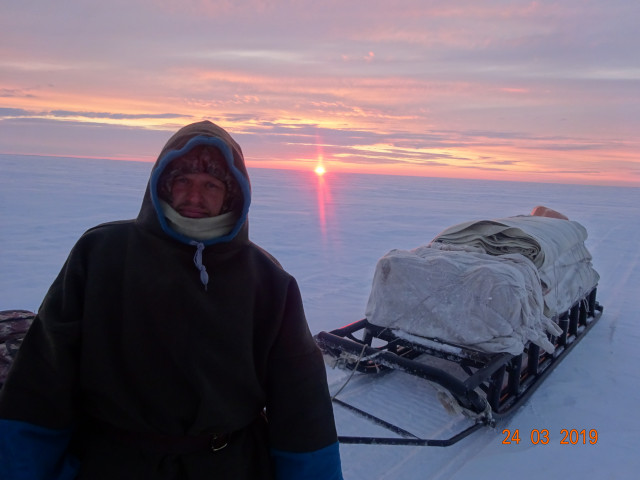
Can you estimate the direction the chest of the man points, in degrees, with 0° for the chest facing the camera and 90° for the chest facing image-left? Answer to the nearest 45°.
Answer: approximately 0°

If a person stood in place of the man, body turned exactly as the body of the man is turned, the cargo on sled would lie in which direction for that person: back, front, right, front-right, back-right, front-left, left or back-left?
back-left
